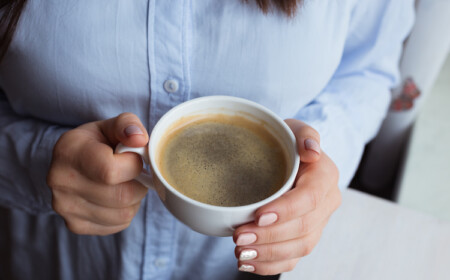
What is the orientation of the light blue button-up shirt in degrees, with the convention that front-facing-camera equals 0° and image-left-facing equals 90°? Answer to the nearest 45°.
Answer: approximately 0°
